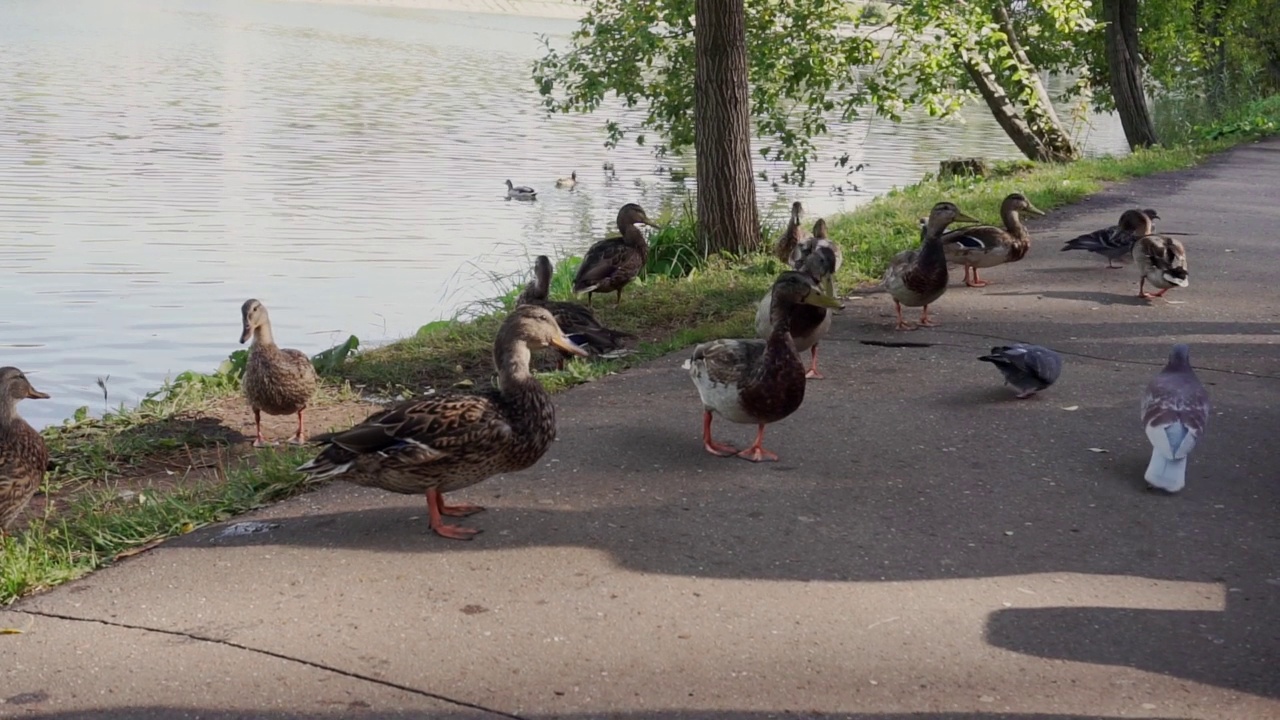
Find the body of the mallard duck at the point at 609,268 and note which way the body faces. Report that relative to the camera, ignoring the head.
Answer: to the viewer's right

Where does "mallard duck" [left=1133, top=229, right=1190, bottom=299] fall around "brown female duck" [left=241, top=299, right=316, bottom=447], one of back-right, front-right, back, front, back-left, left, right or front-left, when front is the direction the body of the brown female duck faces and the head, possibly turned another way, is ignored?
back-left

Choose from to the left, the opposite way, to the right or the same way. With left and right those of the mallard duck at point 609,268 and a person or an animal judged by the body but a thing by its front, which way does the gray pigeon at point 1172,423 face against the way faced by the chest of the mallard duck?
to the left

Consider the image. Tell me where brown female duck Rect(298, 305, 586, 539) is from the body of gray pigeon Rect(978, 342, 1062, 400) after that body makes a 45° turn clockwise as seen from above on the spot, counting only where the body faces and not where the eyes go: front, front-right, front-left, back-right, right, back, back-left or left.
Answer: right

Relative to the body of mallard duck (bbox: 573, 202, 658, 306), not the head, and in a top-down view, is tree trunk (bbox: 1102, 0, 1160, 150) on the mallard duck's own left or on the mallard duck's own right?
on the mallard duck's own left

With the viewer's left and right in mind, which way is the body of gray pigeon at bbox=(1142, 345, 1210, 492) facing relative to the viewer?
facing away from the viewer

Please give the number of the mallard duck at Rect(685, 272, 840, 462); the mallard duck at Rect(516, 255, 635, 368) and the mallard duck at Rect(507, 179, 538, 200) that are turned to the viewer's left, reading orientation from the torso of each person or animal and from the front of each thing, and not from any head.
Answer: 2

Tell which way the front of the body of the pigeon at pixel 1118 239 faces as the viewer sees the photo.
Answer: to the viewer's right

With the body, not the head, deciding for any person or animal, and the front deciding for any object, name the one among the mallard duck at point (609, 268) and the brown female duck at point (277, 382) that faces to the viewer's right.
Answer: the mallard duck

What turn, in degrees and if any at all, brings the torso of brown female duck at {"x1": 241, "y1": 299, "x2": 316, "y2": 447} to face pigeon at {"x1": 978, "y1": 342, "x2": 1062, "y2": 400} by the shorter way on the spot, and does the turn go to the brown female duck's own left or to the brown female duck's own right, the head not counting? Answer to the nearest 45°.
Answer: approximately 135° to the brown female duck's own left

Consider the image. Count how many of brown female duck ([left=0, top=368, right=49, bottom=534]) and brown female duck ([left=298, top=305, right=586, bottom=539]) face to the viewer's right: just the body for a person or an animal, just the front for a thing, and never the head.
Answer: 2

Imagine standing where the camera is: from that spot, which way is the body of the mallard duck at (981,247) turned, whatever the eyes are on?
to the viewer's right

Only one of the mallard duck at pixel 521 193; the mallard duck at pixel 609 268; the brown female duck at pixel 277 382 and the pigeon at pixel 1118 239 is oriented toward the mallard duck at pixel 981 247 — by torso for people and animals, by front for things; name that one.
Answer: the mallard duck at pixel 609 268
